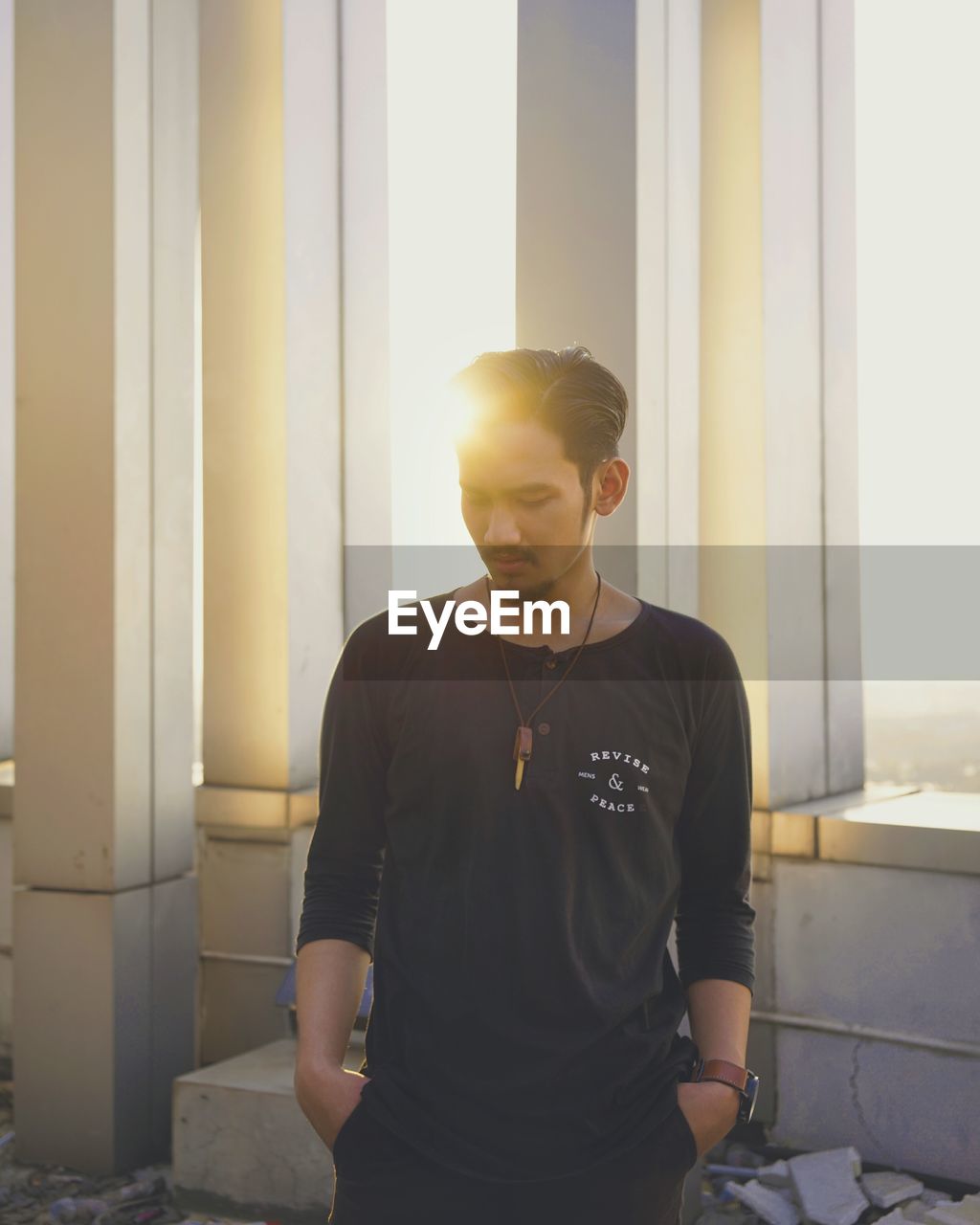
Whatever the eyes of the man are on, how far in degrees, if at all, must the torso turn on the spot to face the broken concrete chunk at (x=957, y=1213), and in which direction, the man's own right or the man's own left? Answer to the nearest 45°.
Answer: approximately 135° to the man's own left

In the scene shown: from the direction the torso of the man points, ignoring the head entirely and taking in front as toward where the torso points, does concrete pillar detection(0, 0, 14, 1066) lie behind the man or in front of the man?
behind

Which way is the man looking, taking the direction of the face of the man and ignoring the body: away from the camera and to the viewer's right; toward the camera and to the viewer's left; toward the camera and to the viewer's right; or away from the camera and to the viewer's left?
toward the camera and to the viewer's left

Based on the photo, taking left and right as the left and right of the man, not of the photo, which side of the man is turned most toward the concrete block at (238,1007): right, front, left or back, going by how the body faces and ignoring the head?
back

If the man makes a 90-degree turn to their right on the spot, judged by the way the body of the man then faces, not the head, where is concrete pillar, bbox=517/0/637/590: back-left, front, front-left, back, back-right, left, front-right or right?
right

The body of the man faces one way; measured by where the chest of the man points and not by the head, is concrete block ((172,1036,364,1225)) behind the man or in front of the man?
behind

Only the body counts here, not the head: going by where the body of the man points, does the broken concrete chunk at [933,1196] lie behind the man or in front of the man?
behind

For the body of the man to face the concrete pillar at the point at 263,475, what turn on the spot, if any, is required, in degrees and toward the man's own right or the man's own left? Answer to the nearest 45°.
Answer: approximately 180°

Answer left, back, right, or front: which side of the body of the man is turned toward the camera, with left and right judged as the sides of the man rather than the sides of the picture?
front
